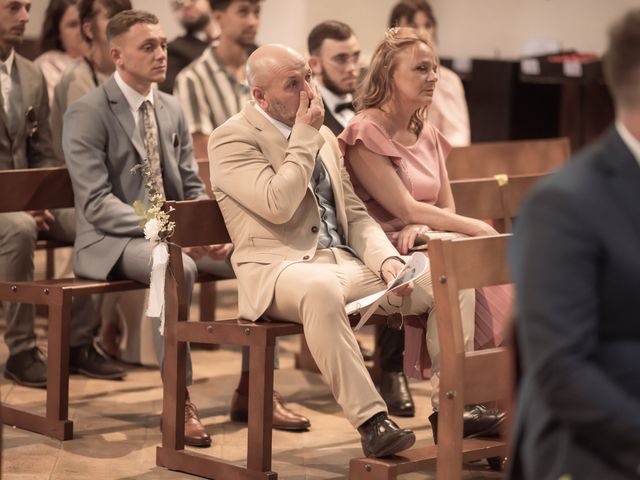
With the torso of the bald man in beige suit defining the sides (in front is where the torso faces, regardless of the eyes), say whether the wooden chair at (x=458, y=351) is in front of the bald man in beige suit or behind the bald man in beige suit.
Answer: in front

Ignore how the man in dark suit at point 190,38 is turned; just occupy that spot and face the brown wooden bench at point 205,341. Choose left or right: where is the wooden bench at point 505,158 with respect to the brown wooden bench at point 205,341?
left

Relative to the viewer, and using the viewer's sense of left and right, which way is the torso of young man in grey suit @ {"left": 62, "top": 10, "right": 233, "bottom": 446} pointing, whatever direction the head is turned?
facing the viewer and to the right of the viewer

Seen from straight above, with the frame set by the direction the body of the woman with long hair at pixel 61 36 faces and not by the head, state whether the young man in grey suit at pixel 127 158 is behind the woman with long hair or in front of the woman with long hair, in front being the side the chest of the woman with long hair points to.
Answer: in front

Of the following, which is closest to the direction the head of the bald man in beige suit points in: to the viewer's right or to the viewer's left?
to the viewer's right

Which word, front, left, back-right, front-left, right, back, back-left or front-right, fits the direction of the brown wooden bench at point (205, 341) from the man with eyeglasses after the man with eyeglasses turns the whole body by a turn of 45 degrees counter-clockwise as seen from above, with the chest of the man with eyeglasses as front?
right

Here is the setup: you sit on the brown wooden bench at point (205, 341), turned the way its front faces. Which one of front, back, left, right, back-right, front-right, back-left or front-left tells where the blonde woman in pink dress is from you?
left

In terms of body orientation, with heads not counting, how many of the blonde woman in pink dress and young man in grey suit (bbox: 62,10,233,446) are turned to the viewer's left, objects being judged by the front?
0

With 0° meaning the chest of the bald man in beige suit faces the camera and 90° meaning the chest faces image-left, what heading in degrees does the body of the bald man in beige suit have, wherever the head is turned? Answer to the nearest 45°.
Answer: approximately 315°

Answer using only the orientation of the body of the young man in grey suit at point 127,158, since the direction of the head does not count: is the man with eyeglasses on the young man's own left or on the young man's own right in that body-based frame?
on the young man's own left
